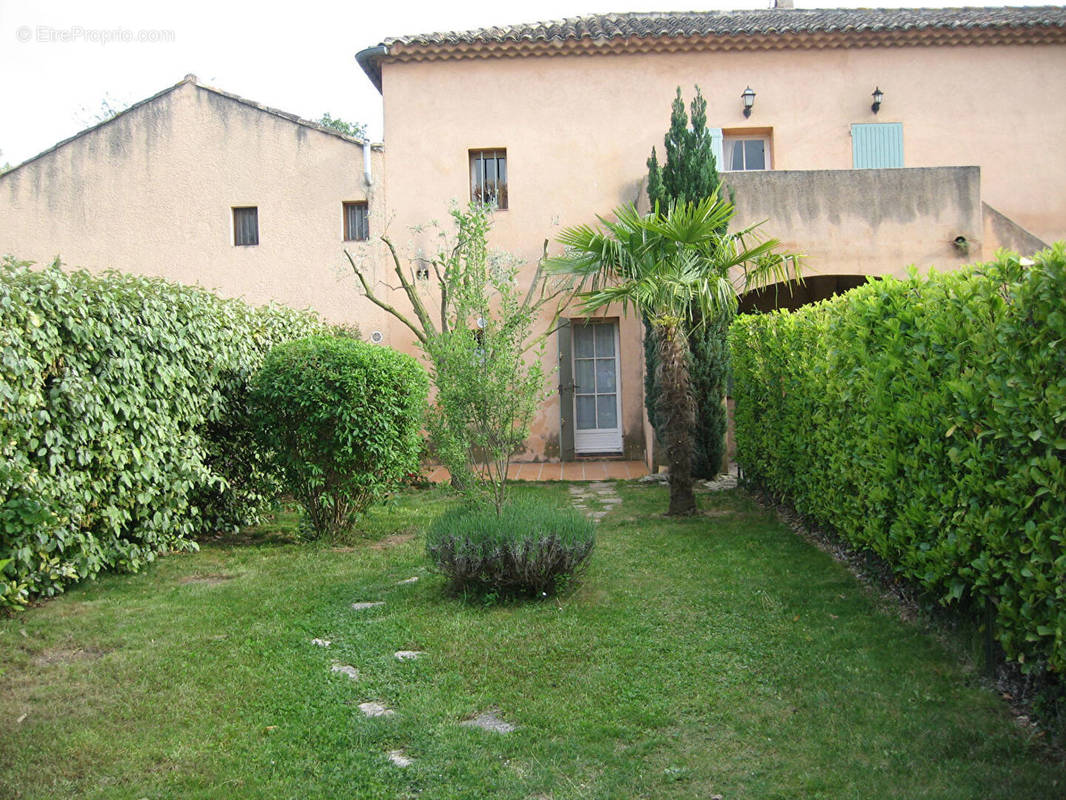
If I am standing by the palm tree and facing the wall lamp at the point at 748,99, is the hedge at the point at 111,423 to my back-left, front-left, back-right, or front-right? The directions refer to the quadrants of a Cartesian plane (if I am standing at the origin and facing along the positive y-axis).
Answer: back-left

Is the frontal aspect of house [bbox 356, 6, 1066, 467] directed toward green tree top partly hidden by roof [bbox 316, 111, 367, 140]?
no

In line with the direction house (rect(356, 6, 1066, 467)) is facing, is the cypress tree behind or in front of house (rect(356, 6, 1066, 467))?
in front

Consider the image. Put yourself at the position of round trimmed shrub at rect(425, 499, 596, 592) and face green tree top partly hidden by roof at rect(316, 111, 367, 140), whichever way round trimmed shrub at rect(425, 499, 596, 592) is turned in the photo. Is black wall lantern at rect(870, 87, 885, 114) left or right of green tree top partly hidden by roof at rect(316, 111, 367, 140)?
right

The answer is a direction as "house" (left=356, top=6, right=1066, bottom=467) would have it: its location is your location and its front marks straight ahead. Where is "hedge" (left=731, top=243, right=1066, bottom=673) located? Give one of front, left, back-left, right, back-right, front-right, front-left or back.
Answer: front

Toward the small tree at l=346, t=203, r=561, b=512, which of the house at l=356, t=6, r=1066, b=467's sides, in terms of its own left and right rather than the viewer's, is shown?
front

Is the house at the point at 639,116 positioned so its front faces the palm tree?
yes

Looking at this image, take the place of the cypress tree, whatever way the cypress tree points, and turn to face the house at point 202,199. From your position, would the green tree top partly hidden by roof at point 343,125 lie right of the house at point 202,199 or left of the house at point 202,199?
right

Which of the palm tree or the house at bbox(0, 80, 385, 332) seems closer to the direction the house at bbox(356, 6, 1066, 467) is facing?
the palm tree

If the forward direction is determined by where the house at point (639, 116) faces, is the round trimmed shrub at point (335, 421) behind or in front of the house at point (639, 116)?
in front

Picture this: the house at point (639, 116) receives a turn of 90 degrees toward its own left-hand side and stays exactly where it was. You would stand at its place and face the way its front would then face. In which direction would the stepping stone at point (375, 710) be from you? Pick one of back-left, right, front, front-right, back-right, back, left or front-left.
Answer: right

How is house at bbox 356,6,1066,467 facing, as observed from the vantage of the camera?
facing the viewer

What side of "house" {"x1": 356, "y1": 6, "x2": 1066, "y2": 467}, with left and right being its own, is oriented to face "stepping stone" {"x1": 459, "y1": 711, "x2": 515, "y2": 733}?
front

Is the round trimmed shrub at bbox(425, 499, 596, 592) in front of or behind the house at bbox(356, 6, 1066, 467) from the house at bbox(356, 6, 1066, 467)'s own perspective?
in front

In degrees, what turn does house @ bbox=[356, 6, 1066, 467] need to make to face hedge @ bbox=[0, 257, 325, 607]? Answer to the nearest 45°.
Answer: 0° — it already faces it

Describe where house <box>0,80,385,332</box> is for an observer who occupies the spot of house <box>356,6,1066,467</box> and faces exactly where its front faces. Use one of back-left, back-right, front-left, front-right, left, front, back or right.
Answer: right
